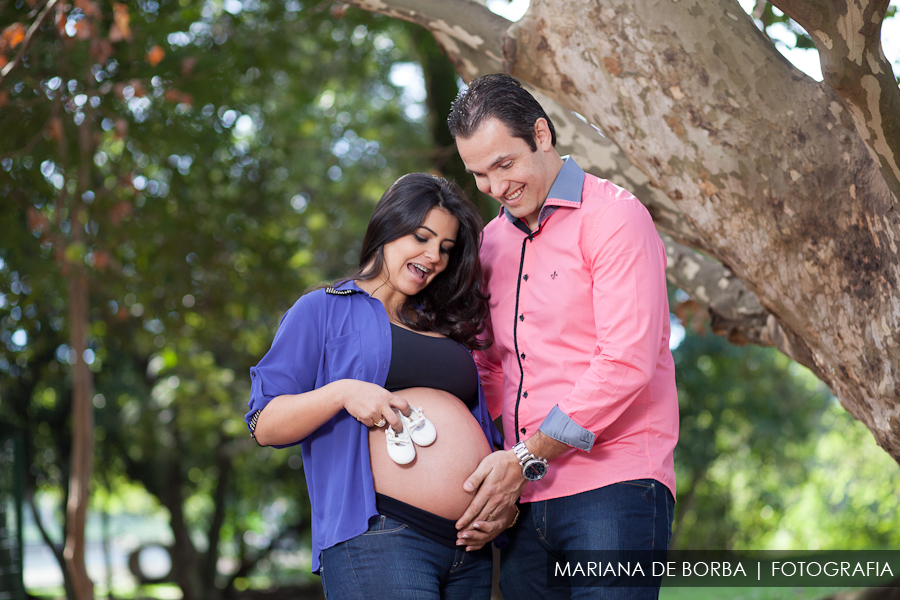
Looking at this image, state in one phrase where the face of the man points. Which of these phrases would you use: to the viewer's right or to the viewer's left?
to the viewer's left

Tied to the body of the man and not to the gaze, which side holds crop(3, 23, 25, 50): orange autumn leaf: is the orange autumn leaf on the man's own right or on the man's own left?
on the man's own right

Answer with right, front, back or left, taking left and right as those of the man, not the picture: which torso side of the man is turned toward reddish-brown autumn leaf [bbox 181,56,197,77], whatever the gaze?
right

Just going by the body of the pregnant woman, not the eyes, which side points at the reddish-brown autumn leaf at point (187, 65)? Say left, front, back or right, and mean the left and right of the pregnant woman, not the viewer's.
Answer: back

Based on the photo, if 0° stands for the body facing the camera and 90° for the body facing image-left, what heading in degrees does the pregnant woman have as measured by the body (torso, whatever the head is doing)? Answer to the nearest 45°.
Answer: approximately 315°

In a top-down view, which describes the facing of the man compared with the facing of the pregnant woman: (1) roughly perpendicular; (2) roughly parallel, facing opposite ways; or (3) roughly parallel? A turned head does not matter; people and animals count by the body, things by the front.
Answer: roughly perpendicular

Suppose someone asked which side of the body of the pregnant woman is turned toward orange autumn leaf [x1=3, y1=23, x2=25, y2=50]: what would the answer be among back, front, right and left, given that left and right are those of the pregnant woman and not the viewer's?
back
